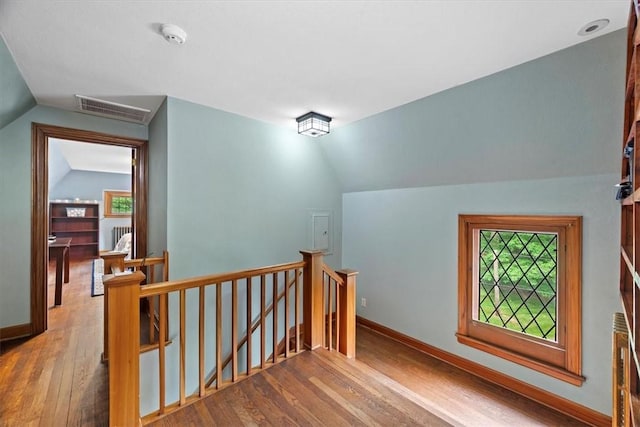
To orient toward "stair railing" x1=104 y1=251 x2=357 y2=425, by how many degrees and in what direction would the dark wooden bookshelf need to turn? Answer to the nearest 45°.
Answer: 0° — it already faces it

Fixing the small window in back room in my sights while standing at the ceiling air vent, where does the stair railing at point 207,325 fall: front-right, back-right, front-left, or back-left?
back-right

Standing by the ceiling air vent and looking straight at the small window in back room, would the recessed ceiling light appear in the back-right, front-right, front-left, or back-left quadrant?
back-right

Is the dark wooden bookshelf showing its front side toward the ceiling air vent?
yes

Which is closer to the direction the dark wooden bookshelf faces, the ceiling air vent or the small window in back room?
the ceiling air vent

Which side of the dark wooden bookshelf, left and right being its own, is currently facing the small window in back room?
left

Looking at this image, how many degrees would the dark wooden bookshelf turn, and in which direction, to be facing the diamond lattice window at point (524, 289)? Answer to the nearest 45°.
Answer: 0° — it already faces it

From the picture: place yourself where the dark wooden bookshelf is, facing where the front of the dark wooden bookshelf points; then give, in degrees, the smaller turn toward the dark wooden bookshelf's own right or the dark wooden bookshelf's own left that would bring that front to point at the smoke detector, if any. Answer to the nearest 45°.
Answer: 0° — it already faces it

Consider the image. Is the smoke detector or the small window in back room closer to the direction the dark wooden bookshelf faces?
the smoke detector

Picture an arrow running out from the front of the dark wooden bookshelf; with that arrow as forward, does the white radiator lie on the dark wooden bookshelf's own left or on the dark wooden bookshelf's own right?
on the dark wooden bookshelf's own left

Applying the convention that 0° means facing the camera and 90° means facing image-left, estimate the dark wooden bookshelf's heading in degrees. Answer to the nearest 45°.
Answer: approximately 0°
